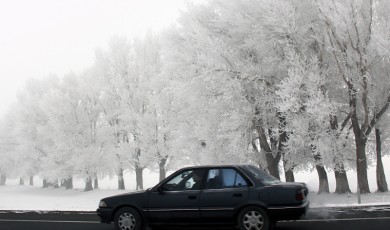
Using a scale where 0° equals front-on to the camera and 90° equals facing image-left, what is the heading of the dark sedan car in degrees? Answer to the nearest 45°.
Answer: approximately 90°

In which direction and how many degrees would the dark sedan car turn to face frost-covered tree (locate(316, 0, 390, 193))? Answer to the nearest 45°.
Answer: approximately 135° to its right
